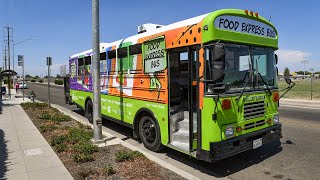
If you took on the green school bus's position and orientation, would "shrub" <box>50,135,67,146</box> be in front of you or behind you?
behind

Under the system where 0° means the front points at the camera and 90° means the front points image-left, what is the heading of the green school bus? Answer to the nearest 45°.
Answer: approximately 315°

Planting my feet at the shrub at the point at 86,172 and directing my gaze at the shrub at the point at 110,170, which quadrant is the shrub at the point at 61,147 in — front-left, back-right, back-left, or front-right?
back-left

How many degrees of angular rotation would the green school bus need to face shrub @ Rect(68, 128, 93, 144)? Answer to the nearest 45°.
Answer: approximately 90° to its right

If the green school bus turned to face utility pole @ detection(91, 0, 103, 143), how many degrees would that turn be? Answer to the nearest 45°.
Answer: approximately 180°
